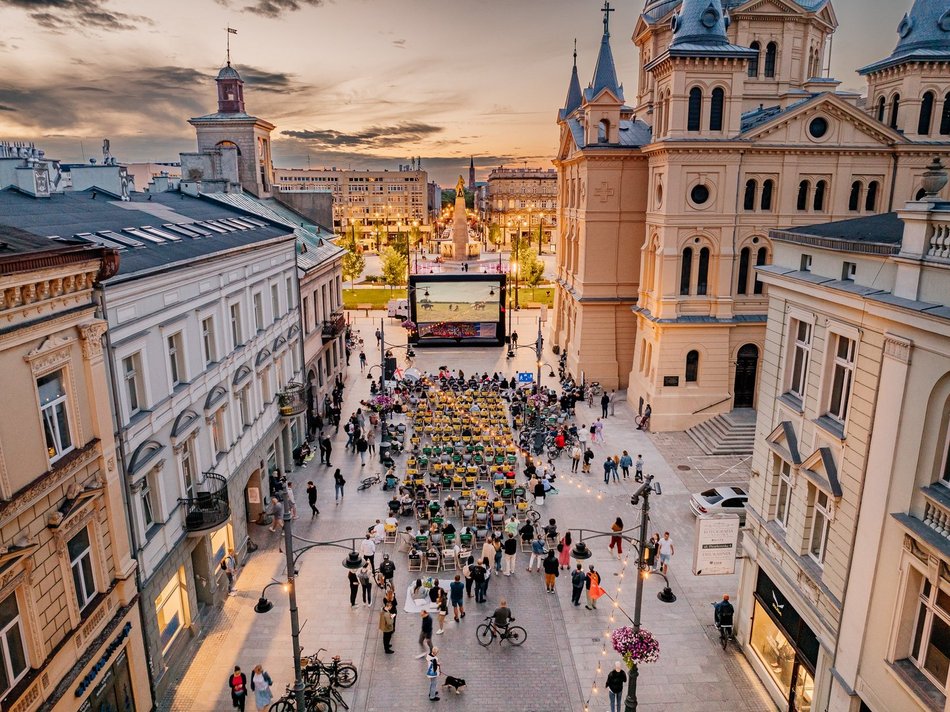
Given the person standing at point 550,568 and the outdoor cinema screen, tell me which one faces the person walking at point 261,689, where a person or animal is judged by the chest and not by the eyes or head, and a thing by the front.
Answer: the outdoor cinema screen

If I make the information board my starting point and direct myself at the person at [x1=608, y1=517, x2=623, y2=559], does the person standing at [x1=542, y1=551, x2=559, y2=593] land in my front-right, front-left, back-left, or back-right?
front-left

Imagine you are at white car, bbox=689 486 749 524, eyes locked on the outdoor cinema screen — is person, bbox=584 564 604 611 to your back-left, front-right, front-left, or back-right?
back-left

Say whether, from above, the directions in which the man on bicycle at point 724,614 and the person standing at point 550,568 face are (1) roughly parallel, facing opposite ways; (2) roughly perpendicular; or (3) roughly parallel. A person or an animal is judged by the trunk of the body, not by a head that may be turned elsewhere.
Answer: roughly parallel

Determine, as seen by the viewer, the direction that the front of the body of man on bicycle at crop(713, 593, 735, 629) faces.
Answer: away from the camera

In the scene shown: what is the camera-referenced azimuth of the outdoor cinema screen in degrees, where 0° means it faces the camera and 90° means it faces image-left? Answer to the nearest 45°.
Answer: approximately 0°

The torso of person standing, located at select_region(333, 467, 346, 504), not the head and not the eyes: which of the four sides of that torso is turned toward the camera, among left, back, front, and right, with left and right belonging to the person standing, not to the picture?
back

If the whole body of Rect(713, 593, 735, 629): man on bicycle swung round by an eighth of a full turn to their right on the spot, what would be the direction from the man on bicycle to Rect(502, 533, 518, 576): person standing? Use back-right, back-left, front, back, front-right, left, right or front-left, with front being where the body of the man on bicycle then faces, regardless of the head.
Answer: back-left

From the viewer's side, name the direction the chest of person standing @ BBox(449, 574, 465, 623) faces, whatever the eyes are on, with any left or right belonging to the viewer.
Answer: facing away from the viewer

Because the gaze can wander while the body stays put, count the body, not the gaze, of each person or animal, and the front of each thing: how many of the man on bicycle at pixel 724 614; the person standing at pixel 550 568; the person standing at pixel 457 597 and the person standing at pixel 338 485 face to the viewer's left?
0

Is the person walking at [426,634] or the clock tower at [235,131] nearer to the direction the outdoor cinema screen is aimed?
the person walking
